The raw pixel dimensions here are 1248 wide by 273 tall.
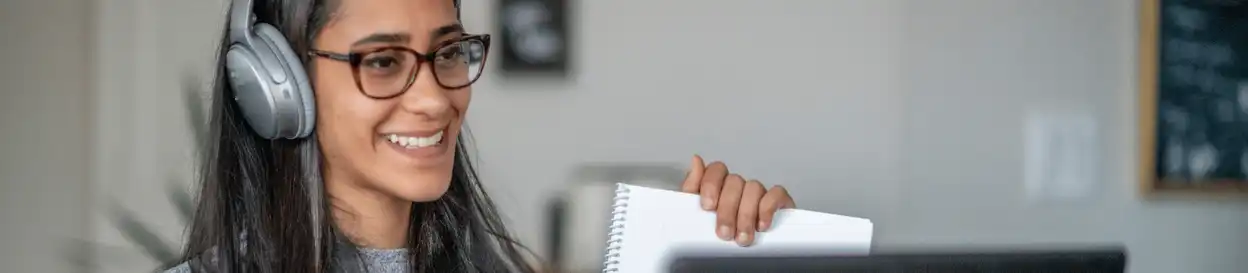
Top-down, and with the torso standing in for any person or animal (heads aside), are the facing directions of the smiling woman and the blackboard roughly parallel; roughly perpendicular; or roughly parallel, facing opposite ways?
roughly perpendicular

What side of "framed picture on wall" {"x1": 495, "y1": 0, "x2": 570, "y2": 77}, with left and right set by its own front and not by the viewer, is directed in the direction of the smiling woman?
front

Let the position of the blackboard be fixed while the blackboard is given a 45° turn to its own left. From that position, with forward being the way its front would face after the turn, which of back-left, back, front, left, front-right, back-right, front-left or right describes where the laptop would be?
front-right

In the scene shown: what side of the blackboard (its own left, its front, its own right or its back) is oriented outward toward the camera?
front

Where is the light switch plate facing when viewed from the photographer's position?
facing the viewer

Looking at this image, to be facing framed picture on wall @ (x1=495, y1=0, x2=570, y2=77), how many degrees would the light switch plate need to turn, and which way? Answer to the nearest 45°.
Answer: approximately 45° to its right

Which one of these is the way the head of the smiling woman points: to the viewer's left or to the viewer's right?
to the viewer's right

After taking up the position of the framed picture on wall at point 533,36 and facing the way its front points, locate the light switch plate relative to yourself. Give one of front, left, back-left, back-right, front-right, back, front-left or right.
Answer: left

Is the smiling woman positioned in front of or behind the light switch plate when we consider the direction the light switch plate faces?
in front

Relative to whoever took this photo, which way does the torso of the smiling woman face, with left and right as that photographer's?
facing the viewer and to the right of the viewer

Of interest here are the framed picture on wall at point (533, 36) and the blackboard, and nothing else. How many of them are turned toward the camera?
2

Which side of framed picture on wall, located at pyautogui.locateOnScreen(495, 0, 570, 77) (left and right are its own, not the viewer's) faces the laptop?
front

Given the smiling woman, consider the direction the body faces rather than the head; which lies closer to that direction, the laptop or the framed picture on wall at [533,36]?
the laptop

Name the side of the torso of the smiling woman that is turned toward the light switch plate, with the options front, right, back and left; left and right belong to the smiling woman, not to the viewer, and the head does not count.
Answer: left

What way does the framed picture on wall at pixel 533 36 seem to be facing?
toward the camera
